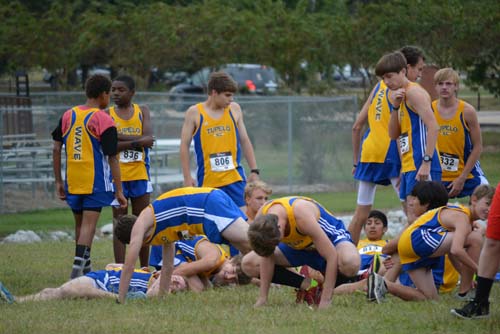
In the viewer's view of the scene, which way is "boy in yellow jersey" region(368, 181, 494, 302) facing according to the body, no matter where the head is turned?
to the viewer's right

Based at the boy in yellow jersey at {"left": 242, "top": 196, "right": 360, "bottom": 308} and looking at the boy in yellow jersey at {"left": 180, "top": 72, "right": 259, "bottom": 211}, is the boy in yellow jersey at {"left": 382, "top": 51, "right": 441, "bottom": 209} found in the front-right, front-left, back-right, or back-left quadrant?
front-right

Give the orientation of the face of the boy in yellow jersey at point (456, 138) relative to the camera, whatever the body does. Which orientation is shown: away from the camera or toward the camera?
toward the camera

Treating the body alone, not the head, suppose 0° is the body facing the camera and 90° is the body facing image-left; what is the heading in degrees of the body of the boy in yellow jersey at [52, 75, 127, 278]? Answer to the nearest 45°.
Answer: approximately 225°

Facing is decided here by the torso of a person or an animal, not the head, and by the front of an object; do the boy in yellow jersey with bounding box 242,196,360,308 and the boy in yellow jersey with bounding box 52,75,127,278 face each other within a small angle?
no

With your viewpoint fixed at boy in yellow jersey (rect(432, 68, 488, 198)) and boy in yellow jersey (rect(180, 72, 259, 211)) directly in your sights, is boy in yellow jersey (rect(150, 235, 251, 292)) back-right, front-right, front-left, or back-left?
front-left

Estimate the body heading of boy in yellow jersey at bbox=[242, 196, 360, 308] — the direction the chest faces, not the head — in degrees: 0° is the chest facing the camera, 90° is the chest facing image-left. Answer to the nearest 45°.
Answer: approximately 45°

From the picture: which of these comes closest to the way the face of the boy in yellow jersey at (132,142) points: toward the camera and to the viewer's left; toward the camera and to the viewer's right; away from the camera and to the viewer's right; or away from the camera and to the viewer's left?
toward the camera and to the viewer's left

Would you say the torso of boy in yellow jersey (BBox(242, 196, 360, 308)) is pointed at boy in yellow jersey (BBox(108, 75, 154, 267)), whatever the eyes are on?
no
